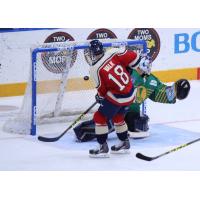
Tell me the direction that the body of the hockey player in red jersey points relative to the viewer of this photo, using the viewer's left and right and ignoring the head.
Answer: facing away from the viewer and to the left of the viewer

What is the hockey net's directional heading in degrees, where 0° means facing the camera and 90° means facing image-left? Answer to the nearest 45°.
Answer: approximately 315°

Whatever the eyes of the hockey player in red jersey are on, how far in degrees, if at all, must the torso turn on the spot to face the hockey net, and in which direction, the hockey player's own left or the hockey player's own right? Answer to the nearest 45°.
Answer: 0° — they already face it

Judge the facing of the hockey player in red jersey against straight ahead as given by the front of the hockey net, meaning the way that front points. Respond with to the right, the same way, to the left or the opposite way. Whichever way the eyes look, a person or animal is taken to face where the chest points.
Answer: the opposite way
